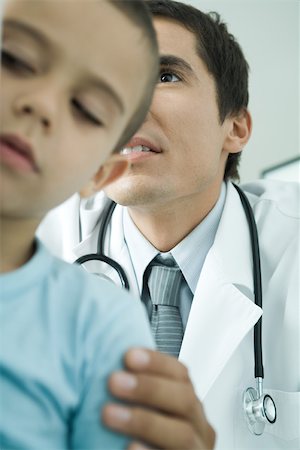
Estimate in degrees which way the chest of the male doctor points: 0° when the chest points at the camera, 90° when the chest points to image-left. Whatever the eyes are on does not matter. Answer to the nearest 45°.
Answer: approximately 45°

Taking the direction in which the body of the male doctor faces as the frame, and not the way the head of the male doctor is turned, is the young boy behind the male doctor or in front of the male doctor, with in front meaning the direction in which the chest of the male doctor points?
in front
